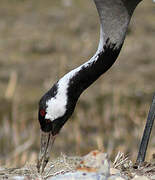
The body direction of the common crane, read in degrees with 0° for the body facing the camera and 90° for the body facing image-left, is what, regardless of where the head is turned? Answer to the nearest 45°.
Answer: approximately 90°
